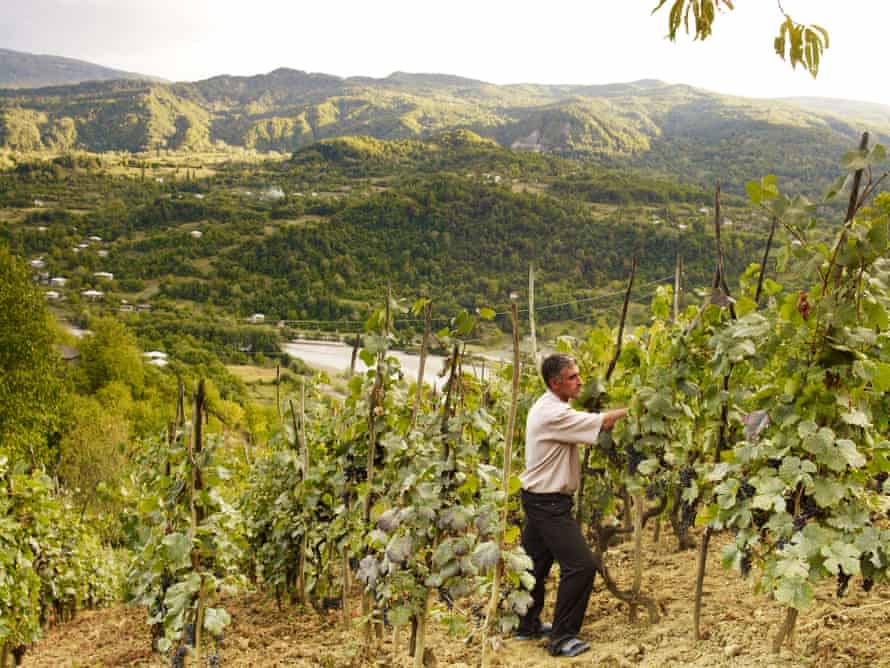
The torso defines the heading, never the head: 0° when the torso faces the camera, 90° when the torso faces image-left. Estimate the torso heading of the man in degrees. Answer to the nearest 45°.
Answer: approximately 270°

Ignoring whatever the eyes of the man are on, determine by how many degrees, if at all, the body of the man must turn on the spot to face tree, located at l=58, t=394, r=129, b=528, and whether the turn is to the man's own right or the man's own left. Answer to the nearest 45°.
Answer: approximately 135° to the man's own left

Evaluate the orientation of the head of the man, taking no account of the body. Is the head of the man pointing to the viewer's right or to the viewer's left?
to the viewer's right
